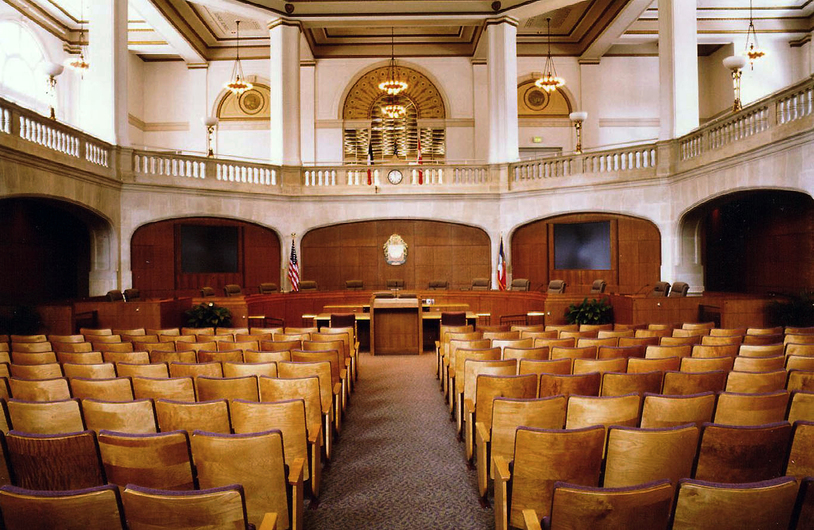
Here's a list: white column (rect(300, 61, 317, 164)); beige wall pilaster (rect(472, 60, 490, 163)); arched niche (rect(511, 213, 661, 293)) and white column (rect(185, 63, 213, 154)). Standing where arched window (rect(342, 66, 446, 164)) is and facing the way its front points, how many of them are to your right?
2

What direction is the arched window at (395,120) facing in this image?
toward the camera

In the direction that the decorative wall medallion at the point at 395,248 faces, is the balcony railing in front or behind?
in front

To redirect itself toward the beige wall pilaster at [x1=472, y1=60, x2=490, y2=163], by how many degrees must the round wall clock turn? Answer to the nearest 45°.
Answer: approximately 135° to its left

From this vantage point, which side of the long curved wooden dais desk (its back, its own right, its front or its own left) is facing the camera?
front

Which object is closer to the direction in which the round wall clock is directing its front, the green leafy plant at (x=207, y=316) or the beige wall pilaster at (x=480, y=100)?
the green leafy plant

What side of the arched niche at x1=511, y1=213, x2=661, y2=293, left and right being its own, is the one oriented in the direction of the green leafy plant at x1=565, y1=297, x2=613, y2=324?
front

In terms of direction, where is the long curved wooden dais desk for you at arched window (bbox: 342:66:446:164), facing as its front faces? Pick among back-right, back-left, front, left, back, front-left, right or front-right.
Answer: front

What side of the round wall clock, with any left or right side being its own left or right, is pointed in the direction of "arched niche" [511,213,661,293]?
left

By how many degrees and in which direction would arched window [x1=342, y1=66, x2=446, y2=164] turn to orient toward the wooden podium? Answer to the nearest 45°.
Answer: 0° — it already faces it

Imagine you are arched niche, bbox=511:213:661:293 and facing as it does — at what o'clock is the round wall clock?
The round wall clock is roughly at 3 o'clock from the arched niche.

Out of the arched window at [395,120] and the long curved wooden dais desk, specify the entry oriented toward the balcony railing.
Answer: the arched window

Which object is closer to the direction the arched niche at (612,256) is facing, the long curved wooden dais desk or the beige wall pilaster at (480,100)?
the long curved wooden dais desk

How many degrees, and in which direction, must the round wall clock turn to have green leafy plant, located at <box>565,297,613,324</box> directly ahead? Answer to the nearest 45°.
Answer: approximately 45° to its left
